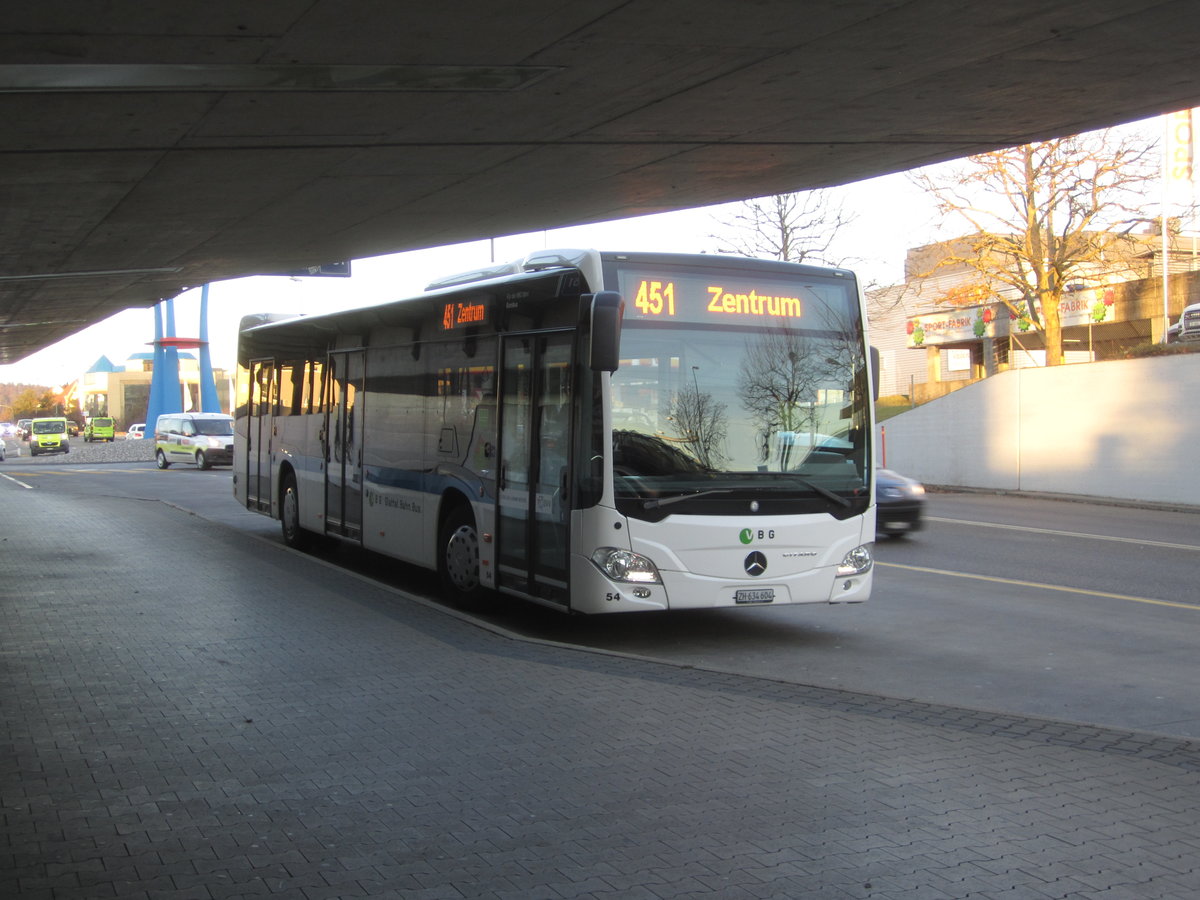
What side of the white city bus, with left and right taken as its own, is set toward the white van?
back

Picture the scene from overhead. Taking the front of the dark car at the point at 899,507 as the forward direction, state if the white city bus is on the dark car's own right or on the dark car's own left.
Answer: on the dark car's own right

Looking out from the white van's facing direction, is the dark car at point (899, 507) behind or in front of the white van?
in front

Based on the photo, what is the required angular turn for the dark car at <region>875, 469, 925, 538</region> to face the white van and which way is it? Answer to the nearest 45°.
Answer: approximately 180°

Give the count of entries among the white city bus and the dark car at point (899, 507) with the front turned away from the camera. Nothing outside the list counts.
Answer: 0

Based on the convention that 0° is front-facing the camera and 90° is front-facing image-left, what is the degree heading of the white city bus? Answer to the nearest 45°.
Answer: approximately 315°

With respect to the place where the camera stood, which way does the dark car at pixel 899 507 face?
facing the viewer and to the right of the viewer

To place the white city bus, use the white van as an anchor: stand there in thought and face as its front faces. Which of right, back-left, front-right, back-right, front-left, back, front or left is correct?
front-right
